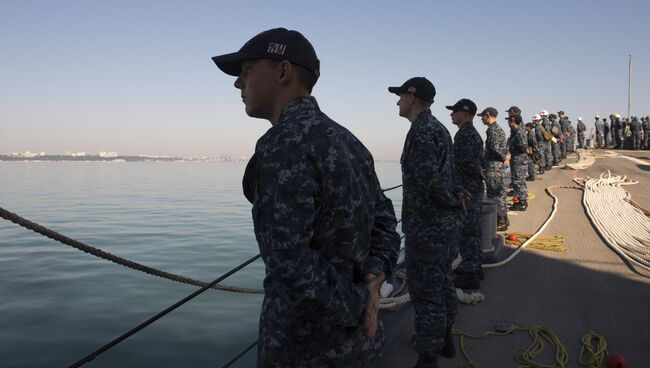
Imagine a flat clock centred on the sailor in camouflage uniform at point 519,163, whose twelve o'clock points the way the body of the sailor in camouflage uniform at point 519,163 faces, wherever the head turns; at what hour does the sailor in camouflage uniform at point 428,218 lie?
the sailor in camouflage uniform at point 428,218 is roughly at 9 o'clock from the sailor in camouflage uniform at point 519,163.

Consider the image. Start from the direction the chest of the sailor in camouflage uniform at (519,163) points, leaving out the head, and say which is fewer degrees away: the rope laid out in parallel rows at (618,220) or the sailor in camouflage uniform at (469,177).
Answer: the sailor in camouflage uniform

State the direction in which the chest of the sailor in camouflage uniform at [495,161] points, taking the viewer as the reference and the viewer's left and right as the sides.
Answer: facing to the left of the viewer

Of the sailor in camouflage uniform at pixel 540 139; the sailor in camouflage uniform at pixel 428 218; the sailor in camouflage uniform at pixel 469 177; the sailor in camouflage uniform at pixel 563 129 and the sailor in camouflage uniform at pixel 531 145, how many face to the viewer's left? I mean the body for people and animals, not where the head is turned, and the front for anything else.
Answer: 5

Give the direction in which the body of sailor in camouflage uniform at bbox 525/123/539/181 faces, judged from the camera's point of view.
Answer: to the viewer's left

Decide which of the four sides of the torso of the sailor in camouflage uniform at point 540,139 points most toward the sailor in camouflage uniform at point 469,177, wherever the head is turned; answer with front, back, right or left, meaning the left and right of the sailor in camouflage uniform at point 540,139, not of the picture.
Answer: left

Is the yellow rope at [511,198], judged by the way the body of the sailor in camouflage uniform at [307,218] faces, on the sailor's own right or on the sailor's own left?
on the sailor's own right

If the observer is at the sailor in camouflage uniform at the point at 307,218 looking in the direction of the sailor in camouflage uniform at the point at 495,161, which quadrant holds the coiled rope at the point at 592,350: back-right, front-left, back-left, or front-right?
front-right

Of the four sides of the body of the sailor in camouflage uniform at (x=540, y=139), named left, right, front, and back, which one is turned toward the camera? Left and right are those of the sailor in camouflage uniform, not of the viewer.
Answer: left

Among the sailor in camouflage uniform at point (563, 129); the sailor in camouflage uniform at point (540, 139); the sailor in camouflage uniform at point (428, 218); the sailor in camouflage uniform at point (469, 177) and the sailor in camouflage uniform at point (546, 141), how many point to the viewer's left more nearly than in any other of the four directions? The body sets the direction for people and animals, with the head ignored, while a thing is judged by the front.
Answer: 5

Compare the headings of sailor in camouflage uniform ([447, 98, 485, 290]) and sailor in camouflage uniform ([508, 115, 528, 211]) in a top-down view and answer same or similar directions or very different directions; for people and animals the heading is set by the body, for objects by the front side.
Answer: same or similar directions

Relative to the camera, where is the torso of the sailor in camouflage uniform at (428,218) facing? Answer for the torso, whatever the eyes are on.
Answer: to the viewer's left

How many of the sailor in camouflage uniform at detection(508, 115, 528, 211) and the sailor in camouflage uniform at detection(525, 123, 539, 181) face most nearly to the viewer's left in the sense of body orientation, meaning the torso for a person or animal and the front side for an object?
2

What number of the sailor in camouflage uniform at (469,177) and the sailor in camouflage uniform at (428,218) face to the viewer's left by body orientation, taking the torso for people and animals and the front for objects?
2

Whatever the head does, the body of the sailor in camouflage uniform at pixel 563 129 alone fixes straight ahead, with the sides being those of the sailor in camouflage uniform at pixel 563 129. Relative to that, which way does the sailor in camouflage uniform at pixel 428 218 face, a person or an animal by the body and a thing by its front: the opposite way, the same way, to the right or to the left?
the same way

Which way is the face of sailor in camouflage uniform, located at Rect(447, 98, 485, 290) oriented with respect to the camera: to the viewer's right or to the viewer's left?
to the viewer's left

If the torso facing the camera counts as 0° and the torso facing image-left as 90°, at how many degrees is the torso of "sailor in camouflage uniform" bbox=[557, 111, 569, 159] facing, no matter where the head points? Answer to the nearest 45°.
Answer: approximately 90°

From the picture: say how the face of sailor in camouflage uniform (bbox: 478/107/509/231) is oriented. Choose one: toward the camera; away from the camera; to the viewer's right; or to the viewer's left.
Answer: to the viewer's left

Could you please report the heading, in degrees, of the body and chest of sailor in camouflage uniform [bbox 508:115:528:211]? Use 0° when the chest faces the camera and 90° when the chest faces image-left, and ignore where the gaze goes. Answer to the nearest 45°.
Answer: approximately 90°
